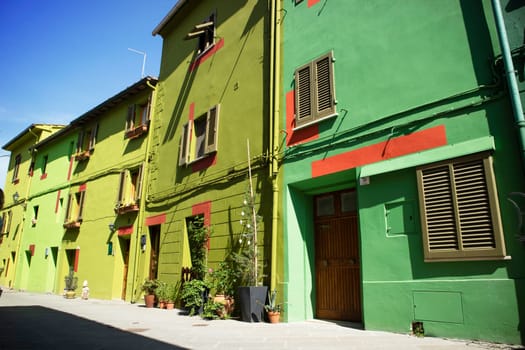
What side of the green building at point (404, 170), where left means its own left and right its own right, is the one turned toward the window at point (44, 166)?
right

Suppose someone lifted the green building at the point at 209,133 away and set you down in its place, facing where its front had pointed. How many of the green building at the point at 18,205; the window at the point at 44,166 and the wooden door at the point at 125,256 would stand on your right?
3

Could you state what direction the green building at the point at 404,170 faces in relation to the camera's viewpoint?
facing the viewer and to the left of the viewer

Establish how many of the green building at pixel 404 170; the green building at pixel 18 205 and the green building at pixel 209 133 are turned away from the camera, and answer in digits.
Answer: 0

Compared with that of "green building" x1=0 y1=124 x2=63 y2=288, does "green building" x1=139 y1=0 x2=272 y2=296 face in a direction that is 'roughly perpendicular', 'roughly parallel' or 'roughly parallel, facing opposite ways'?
roughly parallel

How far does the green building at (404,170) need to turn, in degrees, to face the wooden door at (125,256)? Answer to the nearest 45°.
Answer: approximately 90° to its right

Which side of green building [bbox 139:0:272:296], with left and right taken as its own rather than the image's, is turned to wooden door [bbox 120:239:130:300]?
right

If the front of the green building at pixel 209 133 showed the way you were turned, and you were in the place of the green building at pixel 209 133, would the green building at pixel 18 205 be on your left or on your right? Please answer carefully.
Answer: on your right

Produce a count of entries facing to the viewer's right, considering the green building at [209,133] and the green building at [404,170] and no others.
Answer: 0

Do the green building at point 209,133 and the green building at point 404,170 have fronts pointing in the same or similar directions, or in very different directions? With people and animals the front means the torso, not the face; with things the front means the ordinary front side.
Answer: same or similar directions

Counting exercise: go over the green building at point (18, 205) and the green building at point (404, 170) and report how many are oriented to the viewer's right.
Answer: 0
